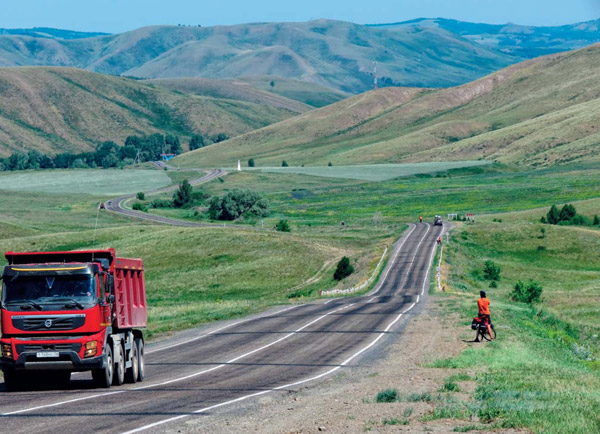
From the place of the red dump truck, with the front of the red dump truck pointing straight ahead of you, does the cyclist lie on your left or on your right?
on your left

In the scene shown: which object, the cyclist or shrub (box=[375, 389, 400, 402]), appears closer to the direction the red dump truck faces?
the shrub

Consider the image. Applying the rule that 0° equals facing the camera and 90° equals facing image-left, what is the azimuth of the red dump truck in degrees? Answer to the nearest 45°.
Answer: approximately 0°

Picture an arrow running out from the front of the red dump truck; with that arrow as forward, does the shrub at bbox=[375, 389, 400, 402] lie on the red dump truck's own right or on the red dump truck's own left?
on the red dump truck's own left
